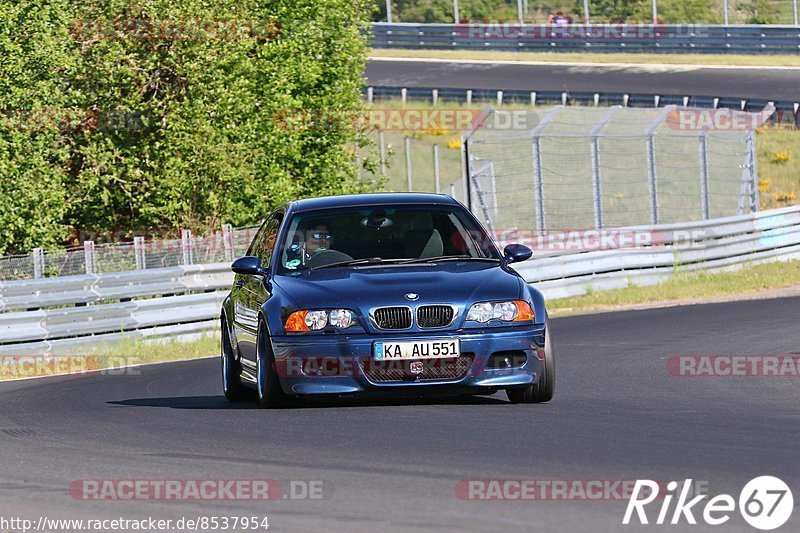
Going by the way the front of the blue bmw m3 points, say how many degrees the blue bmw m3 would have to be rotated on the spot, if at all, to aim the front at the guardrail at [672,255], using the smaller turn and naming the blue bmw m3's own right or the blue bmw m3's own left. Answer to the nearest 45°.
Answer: approximately 180°

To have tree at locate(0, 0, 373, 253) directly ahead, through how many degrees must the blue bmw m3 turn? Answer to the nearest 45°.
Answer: approximately 180°

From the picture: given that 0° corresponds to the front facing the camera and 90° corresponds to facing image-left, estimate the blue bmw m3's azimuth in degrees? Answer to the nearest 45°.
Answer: approximately 0°

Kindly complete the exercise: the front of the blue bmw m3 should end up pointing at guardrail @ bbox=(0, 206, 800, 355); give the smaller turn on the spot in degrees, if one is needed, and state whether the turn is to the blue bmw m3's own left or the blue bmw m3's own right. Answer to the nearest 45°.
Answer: approximately 180°
